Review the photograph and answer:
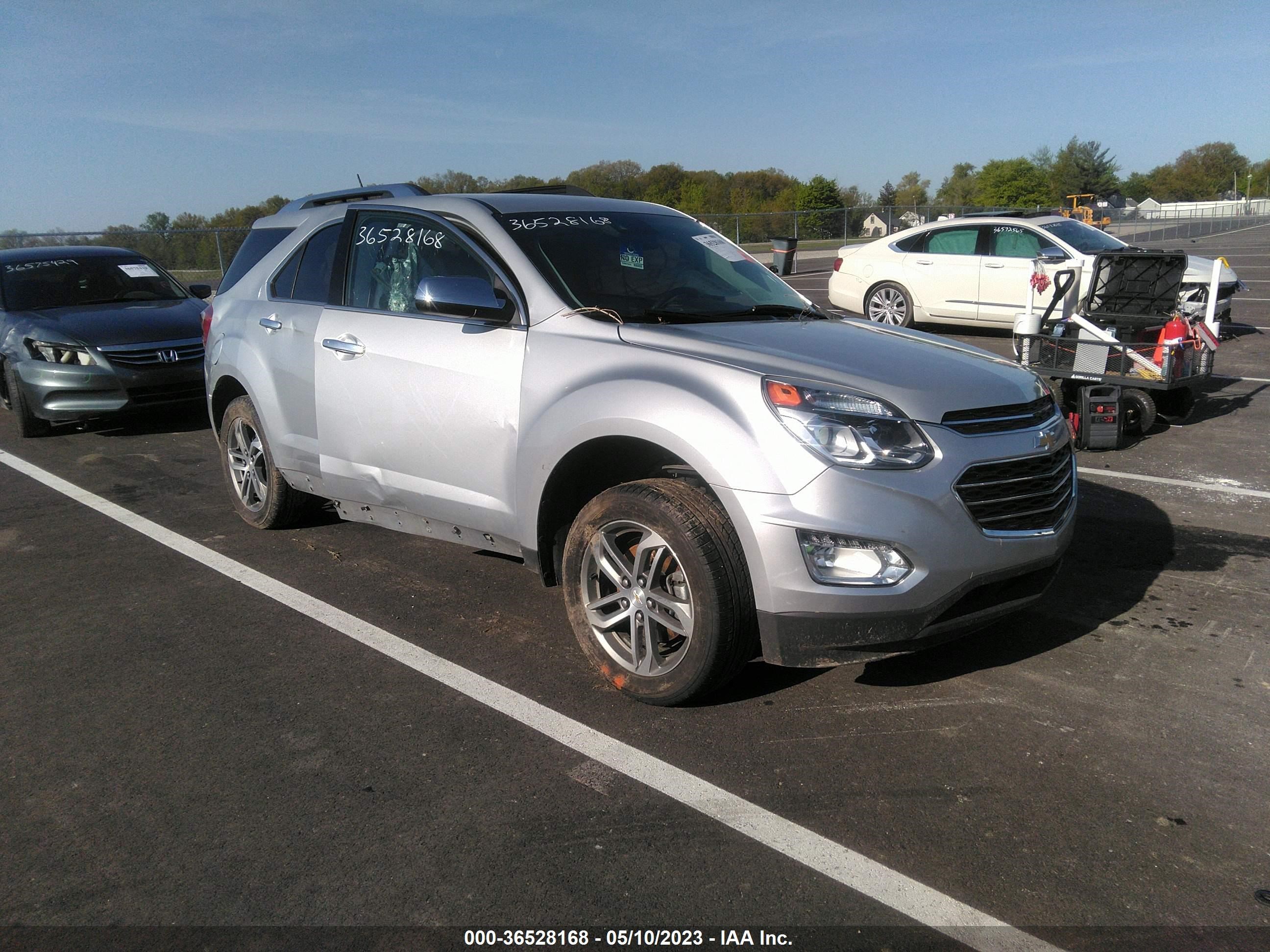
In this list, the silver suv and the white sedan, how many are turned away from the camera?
0

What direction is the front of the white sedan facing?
to the viewer's right

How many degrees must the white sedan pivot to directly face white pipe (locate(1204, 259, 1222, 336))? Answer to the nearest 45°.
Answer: approximately 45° to its right

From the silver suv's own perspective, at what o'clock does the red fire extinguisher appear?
The red fire extinguisher is roughly at 9 o'clock from the silver suv.

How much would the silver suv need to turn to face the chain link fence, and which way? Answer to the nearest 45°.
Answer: approximately 135° to its left

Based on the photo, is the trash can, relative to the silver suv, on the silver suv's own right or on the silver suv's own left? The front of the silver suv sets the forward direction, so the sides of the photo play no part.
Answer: on the silver suv's own left

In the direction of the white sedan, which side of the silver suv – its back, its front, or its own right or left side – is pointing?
left

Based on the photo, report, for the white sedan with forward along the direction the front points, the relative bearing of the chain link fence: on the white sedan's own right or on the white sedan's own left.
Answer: on the white sedan's own left

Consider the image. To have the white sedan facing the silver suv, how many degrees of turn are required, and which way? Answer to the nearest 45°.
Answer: approximately 90° to its right

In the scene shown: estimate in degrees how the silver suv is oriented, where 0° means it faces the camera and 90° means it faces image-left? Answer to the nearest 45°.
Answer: approximately 315°
